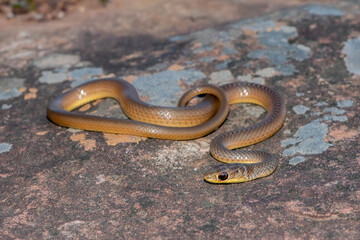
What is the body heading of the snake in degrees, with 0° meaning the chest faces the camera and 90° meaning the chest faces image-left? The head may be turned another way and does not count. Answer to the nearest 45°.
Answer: approximately 90°
